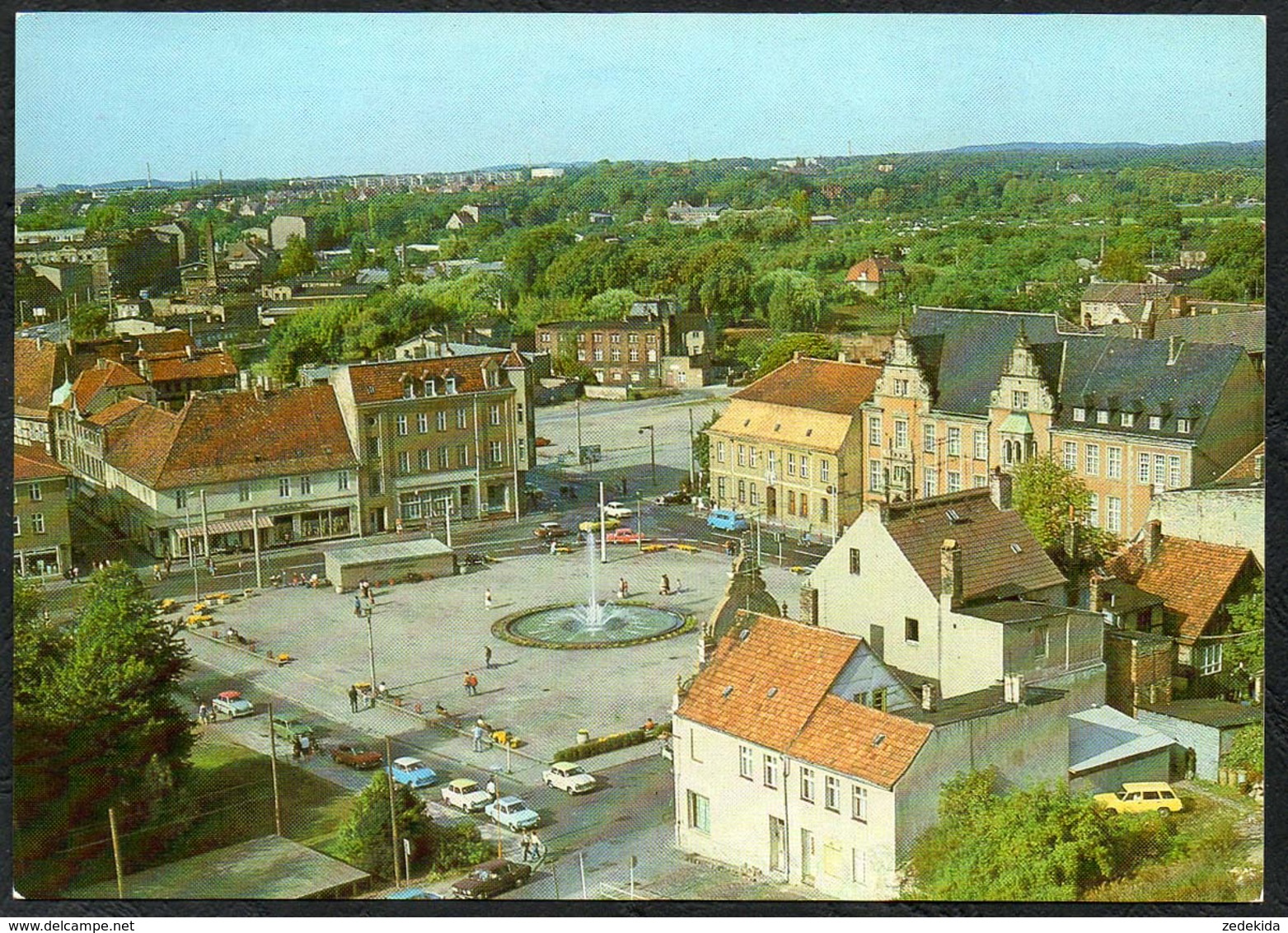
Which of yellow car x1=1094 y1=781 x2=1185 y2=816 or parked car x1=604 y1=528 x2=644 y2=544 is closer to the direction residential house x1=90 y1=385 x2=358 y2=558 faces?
the yellow car

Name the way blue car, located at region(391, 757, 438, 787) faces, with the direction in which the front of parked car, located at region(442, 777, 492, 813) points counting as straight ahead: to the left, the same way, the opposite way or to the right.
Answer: the same way

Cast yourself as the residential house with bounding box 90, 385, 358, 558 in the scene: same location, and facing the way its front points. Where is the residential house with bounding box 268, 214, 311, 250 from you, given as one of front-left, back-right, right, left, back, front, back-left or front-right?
back

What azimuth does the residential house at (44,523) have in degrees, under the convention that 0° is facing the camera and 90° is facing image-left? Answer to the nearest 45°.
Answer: approximately 0°

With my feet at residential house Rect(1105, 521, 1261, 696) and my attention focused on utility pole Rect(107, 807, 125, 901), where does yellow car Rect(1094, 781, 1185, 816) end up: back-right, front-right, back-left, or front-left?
front-left

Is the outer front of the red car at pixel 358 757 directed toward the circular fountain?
no

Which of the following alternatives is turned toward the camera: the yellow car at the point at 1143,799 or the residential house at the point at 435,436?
the residential house

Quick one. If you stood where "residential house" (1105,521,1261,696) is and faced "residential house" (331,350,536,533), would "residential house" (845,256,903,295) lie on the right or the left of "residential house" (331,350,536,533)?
right

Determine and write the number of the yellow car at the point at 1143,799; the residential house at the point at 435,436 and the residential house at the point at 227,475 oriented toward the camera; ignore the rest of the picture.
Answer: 2

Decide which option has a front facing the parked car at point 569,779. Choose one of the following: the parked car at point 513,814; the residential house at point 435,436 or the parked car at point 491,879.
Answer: the residential house

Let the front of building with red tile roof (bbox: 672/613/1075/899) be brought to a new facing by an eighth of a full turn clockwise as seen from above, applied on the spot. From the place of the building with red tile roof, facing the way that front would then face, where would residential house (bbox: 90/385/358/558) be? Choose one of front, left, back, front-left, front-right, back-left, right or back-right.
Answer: front-right

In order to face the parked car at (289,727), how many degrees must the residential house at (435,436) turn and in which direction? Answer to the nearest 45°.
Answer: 0° — it already faces it

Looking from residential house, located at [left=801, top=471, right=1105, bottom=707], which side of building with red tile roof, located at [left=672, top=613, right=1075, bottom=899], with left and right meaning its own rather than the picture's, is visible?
back

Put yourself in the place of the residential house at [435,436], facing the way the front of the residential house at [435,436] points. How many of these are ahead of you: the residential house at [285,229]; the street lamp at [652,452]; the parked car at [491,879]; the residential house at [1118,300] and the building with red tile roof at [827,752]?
2

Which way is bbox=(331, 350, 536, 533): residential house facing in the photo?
toward the camera

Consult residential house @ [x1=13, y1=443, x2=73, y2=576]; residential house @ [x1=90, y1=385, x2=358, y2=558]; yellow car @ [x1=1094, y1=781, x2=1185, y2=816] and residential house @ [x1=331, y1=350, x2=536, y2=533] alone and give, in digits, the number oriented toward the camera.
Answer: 3
